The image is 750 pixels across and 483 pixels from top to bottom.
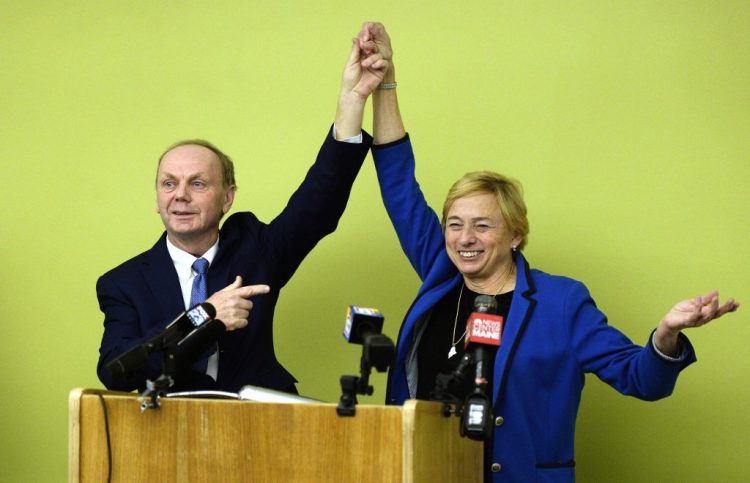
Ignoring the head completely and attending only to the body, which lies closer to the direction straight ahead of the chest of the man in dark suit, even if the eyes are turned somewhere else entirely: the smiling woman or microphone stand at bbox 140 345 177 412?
the microphone stand

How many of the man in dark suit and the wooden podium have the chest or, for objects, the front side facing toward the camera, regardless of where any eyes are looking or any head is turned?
2

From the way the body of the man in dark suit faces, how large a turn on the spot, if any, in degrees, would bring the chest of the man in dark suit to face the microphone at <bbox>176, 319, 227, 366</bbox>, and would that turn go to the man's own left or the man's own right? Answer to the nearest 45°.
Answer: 0° — they already face it

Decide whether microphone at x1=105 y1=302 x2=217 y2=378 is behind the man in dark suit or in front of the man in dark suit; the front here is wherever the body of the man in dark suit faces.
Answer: in front

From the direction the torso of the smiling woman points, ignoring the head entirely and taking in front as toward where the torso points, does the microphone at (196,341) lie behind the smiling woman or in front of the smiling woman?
in front

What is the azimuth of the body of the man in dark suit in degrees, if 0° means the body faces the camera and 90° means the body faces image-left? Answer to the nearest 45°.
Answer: approximately 0°
